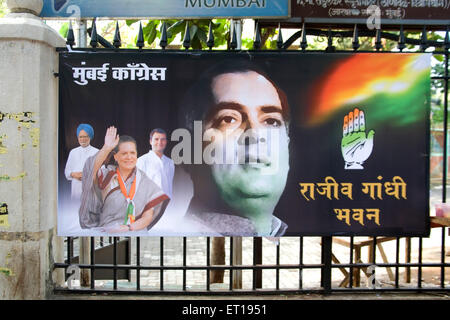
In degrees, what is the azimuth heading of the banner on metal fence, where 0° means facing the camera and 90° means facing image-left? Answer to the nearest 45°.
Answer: approximately 0°

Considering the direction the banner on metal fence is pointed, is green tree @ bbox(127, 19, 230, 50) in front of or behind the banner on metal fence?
behind

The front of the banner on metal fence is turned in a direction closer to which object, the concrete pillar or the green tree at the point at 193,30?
the concrete pillar

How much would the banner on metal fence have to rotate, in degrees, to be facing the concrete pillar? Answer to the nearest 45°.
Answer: approximately 90° to its right
